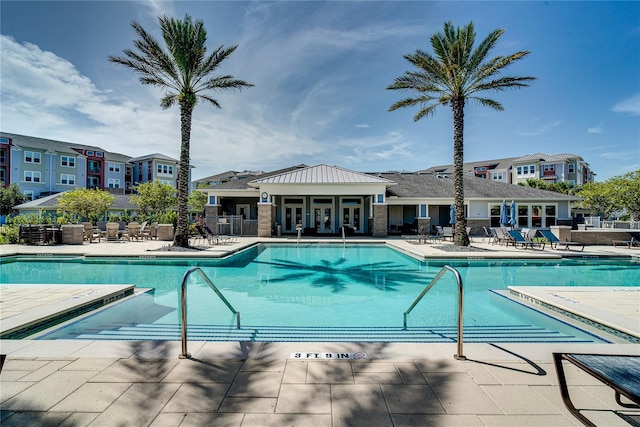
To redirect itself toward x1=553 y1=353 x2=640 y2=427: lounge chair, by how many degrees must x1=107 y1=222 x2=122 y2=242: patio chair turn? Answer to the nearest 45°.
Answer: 0° — it already faces it

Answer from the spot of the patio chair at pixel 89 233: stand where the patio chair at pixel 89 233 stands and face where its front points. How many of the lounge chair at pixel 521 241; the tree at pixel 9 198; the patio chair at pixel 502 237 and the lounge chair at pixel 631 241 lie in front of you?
3

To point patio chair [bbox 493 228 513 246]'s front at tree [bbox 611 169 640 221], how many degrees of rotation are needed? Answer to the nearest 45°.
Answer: approximately 90° to its left

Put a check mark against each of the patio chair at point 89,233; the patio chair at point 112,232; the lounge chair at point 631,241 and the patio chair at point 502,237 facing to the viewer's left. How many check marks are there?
1

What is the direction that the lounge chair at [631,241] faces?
to the viewer's left

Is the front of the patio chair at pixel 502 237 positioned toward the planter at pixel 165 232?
no

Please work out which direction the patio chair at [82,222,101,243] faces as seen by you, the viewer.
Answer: facing the viewer and to the right of the viewer

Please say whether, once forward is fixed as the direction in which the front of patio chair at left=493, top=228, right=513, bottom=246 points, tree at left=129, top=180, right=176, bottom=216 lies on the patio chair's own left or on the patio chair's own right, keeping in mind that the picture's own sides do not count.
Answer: on the patio chair's own right

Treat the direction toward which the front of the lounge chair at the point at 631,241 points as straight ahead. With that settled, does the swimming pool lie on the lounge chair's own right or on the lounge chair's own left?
on the lounge chair's own left

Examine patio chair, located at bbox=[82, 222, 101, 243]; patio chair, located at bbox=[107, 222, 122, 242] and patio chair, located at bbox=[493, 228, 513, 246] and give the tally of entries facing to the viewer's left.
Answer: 0

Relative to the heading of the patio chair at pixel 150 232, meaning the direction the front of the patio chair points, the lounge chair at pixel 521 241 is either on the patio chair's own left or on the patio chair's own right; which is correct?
on the patio chair's own left

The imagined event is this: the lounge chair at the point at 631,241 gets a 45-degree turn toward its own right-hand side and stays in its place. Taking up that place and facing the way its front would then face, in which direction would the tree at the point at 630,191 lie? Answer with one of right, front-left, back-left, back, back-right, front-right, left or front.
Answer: front-right

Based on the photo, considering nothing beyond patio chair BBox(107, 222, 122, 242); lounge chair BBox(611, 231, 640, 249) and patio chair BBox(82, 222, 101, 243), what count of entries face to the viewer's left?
1

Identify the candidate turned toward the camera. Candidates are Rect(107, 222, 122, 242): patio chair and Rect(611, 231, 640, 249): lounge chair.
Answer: the patio chair

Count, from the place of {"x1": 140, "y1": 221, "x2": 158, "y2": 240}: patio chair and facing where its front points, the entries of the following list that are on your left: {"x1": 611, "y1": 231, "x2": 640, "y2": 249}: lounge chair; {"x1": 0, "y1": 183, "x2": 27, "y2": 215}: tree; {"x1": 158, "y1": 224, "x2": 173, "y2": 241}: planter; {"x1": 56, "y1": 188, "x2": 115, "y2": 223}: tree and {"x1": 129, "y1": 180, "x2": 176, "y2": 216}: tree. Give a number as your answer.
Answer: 2
